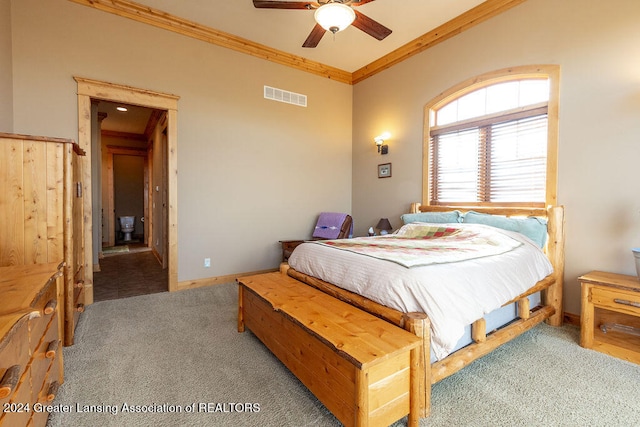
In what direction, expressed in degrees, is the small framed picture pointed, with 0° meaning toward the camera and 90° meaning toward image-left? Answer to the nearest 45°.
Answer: approximately 45°

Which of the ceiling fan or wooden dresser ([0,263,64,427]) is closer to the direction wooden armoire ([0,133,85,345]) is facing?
the ceiling fan

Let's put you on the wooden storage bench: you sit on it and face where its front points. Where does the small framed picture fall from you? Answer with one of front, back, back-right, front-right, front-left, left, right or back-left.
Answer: back-right

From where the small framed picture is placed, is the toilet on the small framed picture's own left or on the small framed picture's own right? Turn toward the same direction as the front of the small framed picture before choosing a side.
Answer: on the small framed picture's own right

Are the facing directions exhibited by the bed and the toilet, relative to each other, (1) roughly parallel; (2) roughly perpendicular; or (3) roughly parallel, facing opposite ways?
roughly perpendicular

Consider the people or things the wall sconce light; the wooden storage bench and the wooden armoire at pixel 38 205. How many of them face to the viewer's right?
1

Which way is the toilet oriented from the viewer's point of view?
toward the camera

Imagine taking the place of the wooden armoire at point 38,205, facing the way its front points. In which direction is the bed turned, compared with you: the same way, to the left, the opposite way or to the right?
the opposite way

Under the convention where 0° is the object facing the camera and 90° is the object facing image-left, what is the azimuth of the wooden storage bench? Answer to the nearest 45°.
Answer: approximately 45°

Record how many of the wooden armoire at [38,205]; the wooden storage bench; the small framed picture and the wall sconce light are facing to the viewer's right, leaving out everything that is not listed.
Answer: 1

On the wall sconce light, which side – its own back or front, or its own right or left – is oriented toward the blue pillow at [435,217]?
left

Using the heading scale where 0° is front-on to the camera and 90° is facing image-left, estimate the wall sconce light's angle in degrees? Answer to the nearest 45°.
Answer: approximately 45°

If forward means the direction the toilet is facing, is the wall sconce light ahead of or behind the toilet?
ahead

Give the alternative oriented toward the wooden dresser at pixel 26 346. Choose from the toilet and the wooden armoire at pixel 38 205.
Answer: the toilet

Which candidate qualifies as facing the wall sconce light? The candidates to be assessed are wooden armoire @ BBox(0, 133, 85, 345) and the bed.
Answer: the wooden armoire

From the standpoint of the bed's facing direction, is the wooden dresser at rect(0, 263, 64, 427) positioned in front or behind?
in front

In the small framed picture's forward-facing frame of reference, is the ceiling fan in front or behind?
in front

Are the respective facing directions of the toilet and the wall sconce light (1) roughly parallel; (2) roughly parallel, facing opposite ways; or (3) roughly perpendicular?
roughly perpendicular

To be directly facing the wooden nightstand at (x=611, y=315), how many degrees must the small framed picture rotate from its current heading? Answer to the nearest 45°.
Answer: approximately 90° to its left

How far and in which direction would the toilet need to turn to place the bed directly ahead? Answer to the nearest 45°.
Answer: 0° — it already faces it

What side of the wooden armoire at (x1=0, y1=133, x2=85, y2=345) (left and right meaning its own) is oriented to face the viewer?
right
